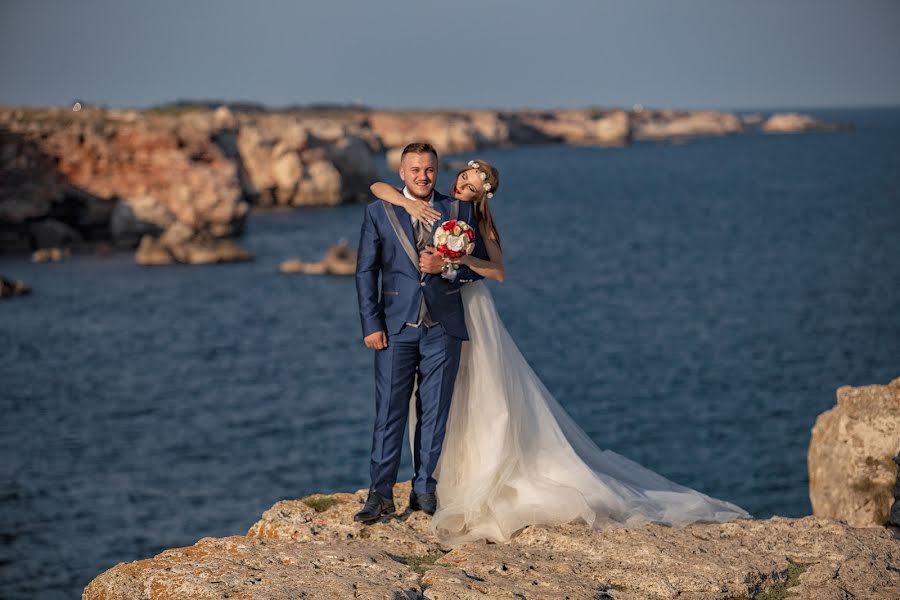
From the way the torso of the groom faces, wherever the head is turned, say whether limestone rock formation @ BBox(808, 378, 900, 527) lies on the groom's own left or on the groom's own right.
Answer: on the groom's own left

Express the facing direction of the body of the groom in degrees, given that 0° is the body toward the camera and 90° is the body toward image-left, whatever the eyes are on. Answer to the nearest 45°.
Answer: approximately 0°
